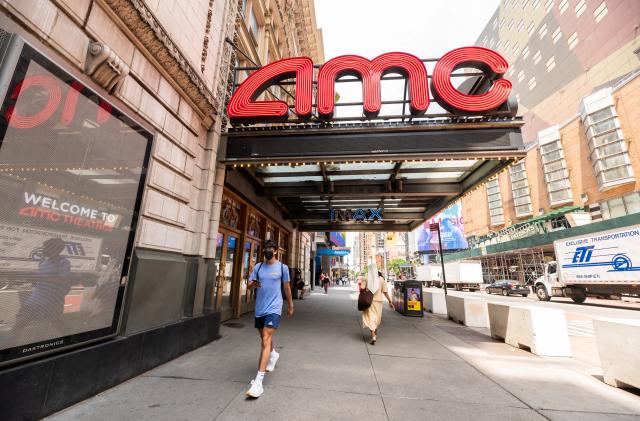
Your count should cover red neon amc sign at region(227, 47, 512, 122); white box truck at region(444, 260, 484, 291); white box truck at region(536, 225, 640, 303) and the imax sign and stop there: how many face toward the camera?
2

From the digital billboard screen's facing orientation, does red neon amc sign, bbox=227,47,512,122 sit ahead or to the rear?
ahead

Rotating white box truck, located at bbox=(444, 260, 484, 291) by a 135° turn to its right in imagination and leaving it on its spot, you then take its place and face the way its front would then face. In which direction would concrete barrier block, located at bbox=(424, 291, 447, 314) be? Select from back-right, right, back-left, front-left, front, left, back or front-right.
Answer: right

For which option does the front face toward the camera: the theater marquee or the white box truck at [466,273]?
the theater marquee

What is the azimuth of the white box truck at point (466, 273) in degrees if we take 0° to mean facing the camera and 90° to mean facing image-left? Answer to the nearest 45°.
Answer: approximately 135°

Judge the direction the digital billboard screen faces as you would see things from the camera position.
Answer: facing the viewer and to the right of the viewer

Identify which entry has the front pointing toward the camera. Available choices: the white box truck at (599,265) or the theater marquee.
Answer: the theater marquee

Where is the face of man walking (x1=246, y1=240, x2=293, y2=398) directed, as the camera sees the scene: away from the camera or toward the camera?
toward the camera

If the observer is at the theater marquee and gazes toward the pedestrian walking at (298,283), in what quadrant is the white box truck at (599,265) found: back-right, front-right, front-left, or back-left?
front-right

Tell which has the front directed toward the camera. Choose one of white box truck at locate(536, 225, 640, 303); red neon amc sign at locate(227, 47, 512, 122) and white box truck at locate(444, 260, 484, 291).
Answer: the red neon amc sign

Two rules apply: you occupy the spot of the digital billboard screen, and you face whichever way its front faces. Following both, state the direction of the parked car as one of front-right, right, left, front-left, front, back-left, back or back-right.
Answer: front-left

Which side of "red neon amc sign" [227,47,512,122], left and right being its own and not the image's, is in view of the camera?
front

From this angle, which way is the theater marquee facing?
toward the camera

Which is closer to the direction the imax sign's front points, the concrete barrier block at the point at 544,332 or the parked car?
the concrete barrier block

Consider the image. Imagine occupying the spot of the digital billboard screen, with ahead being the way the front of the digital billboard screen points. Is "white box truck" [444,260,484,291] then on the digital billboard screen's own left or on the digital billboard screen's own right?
on the digital billboard screen's own left
